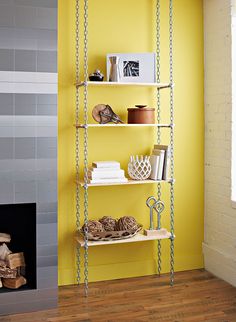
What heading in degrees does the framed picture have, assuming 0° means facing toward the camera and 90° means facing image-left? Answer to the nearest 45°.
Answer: approximately 0°
